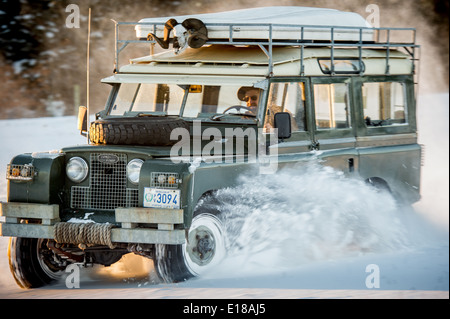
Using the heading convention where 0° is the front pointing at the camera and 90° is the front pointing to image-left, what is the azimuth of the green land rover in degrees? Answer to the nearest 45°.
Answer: approximately 45°
